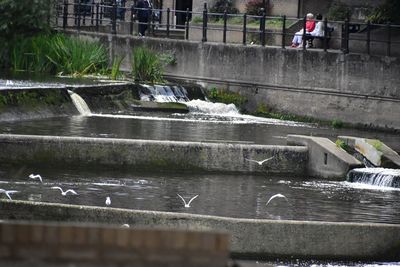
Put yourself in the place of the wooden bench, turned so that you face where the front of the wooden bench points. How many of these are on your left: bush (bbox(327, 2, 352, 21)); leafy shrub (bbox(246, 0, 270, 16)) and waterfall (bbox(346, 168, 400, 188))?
1

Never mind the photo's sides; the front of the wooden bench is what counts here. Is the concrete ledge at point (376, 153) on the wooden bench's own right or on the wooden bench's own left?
on the wooden bench's own left

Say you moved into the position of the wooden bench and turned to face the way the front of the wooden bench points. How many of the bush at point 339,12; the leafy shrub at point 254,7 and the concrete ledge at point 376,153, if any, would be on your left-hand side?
1
